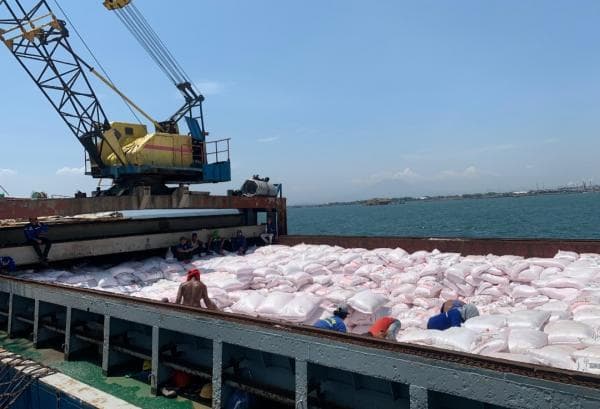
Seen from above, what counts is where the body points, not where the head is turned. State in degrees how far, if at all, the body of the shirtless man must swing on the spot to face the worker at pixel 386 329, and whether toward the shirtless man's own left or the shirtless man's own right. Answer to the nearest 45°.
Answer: approximately 135° to the shirtless man's own right

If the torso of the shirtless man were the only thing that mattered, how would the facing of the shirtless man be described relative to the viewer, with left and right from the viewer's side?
facing away from the viewer

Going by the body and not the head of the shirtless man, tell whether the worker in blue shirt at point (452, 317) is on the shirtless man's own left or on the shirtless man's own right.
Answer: on the shirtless man's own right

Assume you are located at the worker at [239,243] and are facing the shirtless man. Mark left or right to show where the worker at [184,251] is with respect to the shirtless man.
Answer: right

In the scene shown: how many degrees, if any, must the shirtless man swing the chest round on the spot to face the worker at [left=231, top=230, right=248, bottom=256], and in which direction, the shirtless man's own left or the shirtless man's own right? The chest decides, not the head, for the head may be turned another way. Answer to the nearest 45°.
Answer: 0° — they already face them

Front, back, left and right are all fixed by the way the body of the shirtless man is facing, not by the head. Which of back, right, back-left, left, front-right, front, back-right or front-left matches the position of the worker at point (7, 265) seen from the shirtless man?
front-left

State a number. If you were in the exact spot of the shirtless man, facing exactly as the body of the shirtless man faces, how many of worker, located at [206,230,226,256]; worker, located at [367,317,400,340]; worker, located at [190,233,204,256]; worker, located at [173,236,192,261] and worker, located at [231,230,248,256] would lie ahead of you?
4

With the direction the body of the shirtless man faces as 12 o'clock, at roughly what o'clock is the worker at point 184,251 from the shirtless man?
The worker is roughly at 12 o'clock from the shirtless man.

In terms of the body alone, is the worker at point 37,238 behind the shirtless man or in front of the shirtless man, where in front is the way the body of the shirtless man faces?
in front

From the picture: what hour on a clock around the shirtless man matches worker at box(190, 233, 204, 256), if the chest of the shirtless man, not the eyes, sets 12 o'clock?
The worker is roughly at 12 o'clock from the shirtless man.

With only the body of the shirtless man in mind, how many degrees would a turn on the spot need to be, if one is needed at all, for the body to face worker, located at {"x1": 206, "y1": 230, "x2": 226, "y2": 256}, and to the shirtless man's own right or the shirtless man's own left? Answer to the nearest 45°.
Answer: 0° — they already face them
